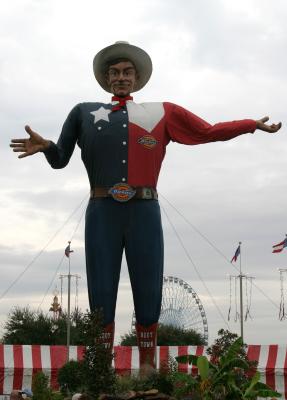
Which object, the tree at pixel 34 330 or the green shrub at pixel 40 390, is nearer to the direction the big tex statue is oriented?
the green shrub

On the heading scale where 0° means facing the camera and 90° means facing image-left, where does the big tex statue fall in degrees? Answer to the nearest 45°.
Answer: approximately 0°

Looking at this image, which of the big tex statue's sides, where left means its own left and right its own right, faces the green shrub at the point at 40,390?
front
